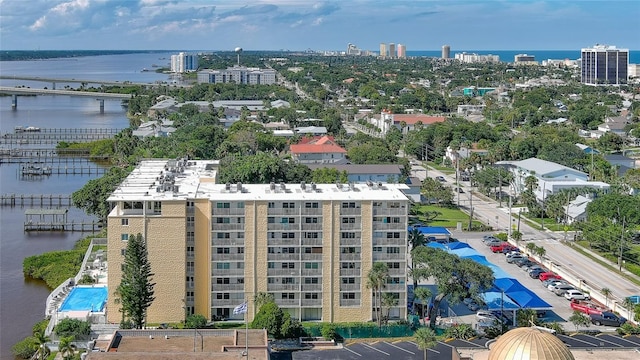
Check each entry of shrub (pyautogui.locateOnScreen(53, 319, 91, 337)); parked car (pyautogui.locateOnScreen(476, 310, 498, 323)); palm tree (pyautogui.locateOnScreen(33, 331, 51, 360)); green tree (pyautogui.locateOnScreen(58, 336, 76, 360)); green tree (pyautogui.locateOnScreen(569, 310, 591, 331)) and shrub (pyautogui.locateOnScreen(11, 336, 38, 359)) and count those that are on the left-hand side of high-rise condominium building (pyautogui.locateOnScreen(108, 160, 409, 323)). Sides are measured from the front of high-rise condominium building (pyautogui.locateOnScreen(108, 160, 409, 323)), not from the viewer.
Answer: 2

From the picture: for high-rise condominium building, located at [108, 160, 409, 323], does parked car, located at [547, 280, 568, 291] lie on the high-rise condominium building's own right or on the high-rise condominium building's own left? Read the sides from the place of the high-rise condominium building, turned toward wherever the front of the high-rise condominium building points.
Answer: on the high-rise condominium building's own left

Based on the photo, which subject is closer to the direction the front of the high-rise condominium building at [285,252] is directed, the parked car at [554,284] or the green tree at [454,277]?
the green tree

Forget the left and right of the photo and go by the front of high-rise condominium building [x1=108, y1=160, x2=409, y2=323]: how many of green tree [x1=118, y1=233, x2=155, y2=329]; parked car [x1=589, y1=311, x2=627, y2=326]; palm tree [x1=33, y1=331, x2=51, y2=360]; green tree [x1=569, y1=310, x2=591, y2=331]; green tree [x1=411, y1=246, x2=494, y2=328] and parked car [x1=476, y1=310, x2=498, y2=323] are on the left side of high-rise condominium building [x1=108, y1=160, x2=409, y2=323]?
4

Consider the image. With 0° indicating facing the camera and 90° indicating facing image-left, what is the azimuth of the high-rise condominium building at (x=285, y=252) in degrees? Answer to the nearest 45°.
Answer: approximately 0°

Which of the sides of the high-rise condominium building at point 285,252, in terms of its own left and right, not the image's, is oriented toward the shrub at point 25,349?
right

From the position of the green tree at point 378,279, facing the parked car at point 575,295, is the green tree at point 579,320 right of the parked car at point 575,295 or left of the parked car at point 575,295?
right

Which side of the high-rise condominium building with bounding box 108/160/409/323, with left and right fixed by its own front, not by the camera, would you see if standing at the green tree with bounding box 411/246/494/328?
left

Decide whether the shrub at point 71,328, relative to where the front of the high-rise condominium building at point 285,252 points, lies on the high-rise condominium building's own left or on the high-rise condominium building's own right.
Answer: on the high-rise condominium building's own right

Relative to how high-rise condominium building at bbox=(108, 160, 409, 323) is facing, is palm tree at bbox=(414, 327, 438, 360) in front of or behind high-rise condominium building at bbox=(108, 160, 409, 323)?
in front

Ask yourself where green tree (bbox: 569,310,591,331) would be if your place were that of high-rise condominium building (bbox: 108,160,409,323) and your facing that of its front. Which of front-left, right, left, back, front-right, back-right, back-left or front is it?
left

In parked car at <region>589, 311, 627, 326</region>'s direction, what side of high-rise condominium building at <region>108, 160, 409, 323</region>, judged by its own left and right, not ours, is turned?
left

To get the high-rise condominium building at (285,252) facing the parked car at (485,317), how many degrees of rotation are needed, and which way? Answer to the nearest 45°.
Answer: approximately 90° to its left

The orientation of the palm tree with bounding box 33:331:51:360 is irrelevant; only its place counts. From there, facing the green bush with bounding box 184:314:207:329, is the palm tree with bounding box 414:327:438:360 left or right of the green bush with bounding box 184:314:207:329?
right

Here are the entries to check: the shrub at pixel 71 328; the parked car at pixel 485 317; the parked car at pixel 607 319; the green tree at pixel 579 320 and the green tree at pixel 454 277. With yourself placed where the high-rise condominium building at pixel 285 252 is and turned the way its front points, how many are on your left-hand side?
4

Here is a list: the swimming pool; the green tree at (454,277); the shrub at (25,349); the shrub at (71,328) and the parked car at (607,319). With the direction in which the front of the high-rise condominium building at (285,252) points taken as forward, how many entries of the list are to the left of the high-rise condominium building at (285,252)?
2
